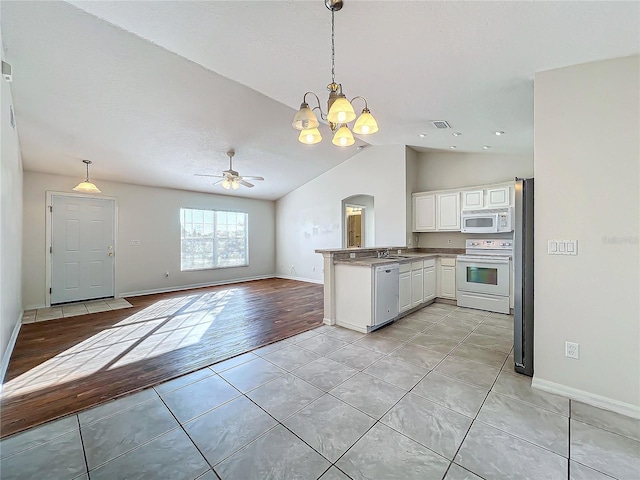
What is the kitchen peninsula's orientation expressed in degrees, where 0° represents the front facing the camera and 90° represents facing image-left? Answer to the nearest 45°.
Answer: approximately 315°

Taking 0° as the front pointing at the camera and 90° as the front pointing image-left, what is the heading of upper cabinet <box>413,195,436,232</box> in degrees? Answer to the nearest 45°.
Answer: approximately 0°

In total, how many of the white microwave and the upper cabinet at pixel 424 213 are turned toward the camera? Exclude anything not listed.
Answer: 2
